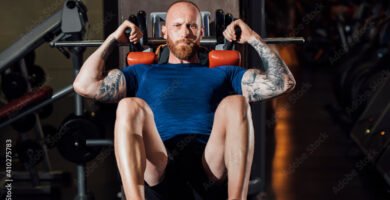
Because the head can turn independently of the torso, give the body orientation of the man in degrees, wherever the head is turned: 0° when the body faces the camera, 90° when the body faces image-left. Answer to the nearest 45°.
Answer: approximately 0°
